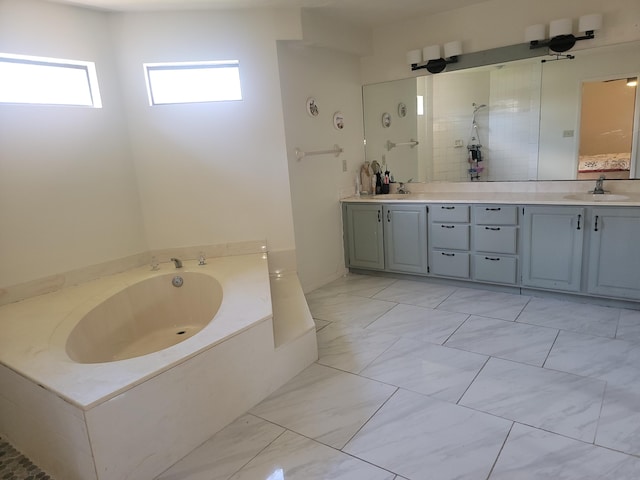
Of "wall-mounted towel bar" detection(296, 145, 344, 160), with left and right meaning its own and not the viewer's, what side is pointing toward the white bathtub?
right

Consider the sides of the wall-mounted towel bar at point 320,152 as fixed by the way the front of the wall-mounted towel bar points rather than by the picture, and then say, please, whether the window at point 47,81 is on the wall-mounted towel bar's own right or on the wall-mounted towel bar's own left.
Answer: on the wall-mounted towel bar's own right

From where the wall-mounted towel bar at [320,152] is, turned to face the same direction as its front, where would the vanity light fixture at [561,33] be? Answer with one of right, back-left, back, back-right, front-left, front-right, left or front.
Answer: front-left

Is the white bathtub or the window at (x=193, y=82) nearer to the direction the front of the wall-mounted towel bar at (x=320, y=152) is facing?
the white bathtub

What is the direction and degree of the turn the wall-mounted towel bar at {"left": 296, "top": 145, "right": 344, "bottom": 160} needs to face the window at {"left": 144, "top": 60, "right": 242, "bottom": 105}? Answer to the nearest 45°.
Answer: approximately 90° to its right

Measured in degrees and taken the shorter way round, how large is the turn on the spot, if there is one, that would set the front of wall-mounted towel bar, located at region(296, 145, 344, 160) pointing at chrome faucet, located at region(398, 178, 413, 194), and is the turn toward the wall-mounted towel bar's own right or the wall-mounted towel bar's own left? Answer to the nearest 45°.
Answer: approximately 90° to the wall-mounted towel bar's own left

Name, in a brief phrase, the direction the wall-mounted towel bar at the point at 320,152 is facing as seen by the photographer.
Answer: facing the viewer and to the right of the viewer
